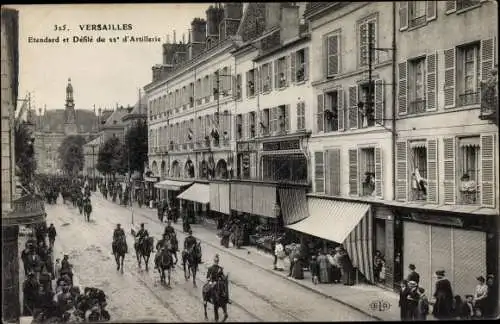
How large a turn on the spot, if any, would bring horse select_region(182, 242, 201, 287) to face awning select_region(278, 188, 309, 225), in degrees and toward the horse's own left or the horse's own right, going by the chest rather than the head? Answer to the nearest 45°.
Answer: approximately 90° to the horse's own left

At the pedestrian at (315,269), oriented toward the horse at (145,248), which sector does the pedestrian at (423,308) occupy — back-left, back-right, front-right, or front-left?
back-left

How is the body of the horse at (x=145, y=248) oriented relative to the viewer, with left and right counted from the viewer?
facing the viewer and to the right of the viewer

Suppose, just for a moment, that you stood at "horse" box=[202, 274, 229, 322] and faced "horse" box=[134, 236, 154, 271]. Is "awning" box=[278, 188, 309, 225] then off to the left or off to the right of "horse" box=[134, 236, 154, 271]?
right

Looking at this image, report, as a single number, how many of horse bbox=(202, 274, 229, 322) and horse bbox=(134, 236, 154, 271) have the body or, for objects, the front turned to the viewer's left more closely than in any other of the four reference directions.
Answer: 0

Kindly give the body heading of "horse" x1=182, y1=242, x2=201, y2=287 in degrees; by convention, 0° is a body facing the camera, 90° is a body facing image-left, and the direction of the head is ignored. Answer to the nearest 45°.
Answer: approximately 315°

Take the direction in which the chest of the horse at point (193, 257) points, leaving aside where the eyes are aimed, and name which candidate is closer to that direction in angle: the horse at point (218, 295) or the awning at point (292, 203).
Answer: the horse

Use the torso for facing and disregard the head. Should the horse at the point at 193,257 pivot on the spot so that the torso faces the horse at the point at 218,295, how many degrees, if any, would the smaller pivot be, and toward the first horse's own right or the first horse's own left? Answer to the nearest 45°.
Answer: approximately 45° to the first horse's own right

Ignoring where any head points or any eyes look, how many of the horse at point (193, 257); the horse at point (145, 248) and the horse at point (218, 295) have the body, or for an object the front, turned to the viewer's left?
0

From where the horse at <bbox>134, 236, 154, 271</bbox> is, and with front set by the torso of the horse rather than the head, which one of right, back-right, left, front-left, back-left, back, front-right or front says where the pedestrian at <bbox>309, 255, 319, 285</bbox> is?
front

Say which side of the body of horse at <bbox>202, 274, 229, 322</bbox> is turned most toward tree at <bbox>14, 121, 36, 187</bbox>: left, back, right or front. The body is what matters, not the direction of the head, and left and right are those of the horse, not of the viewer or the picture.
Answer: back

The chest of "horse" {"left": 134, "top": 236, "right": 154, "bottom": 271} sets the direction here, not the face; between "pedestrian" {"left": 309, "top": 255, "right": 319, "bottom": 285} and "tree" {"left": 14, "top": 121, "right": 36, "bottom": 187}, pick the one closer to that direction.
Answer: the pedestrian

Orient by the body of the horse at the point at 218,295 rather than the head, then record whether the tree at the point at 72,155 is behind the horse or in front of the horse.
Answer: behind

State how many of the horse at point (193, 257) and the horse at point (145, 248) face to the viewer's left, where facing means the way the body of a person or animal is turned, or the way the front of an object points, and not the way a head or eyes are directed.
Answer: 0

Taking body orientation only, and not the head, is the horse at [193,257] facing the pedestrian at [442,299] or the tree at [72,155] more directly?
the pedestrian

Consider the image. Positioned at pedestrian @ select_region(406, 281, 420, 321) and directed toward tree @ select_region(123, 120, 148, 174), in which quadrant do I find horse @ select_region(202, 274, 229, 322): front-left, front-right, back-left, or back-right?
front-left

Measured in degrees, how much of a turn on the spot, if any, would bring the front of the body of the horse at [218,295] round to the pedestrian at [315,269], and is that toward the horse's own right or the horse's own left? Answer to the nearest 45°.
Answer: approximately 90° to the horse's own left

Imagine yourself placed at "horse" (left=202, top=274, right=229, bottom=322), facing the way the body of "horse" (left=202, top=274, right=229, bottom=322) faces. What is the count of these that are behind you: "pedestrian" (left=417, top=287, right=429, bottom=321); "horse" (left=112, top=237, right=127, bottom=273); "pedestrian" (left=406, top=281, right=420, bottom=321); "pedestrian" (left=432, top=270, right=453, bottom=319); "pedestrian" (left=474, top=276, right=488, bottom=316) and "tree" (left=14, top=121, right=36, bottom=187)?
2

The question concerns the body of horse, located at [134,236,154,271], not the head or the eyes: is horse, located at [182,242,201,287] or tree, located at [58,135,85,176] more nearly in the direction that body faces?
the horse
